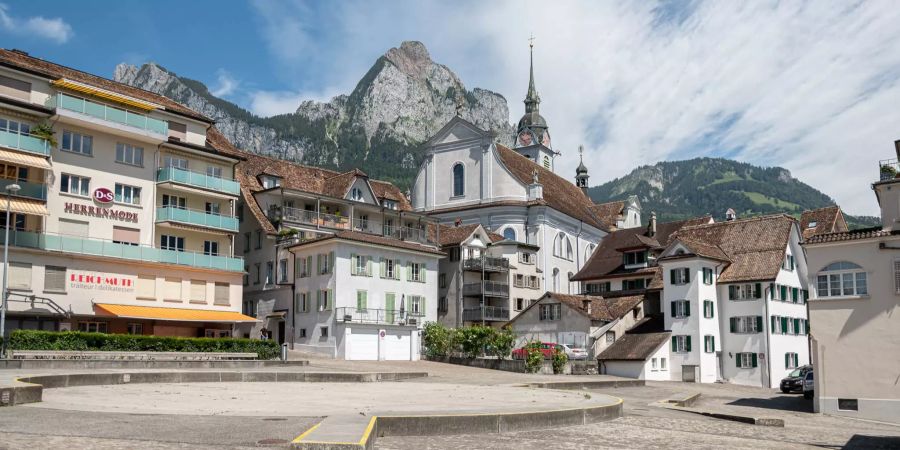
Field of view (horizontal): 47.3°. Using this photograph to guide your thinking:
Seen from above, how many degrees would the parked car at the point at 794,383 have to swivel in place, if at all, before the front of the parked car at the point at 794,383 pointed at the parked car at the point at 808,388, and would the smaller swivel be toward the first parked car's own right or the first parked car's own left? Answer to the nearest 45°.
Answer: approximately 45° to the first parked car's own left

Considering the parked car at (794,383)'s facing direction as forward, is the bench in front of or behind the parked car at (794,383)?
in front

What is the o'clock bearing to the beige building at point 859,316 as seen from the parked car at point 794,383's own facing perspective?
The beige building is roughly at 10 o'clock from the parked car.

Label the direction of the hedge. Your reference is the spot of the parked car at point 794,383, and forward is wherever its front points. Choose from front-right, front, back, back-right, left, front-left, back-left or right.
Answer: front

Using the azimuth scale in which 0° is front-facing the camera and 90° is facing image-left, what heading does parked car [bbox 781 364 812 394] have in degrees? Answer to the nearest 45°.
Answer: approximately 45°

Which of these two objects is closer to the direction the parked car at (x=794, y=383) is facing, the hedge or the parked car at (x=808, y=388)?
the hedge

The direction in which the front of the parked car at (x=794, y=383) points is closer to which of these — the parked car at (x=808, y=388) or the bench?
the bench

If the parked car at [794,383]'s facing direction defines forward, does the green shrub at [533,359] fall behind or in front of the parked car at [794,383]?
in front
